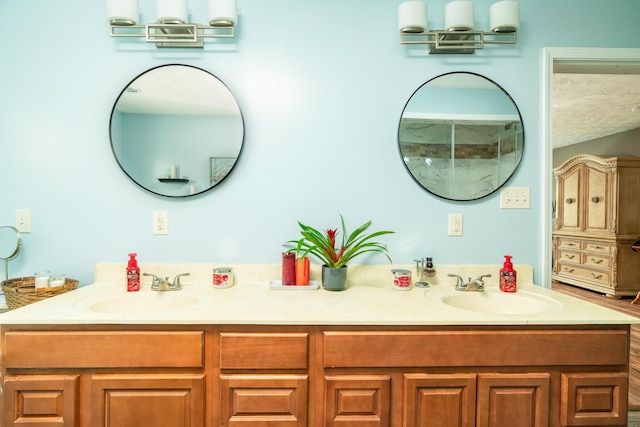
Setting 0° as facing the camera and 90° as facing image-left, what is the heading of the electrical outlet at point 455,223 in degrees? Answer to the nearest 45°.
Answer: approximately 0°

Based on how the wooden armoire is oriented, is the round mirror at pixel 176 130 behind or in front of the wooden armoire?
in front

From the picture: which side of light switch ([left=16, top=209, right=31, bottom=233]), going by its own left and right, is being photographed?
front

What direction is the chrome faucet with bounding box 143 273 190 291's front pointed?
toward the camera

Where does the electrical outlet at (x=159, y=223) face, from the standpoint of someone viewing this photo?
facing the viewer

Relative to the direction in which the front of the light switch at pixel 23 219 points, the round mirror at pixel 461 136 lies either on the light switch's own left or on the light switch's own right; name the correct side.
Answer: on the light switch's own left

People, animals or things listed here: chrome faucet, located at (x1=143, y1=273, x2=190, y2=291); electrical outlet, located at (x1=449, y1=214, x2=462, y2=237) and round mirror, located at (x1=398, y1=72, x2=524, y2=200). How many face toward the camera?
3

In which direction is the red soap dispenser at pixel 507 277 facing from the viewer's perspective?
toward the camera

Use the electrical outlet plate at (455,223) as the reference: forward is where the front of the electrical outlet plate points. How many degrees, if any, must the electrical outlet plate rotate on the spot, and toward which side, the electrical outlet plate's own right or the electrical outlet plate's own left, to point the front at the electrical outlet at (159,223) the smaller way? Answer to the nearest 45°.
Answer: approximately 90° to the electrical outlet plate's own right
